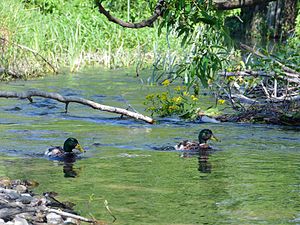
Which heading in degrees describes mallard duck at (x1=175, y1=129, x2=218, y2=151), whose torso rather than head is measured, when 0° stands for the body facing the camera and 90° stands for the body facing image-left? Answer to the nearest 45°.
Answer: approximately 270°

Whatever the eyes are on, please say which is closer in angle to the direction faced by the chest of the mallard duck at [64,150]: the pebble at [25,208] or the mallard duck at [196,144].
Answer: the mallard duck

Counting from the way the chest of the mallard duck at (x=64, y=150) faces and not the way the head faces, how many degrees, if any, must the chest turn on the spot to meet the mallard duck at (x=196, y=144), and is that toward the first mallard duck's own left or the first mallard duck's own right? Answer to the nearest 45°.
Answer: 0° — it already faces it

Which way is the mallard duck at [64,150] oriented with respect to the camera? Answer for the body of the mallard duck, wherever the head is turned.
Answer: to the viewer's right

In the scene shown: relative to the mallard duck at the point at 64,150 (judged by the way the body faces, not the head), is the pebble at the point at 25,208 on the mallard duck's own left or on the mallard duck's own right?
on the mallard duck's own right

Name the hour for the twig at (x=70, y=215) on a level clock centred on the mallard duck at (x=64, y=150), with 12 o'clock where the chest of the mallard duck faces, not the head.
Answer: The twig is roughly at 3 o'clock from the mallard duck.

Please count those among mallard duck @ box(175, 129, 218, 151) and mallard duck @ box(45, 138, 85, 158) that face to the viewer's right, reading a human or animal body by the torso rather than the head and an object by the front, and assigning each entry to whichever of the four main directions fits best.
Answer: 2

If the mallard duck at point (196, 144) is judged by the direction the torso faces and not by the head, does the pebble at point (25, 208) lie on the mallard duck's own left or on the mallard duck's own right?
on the mallard duck's own right

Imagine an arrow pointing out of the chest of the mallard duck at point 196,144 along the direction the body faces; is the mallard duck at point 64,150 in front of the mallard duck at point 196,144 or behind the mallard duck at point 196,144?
behind
